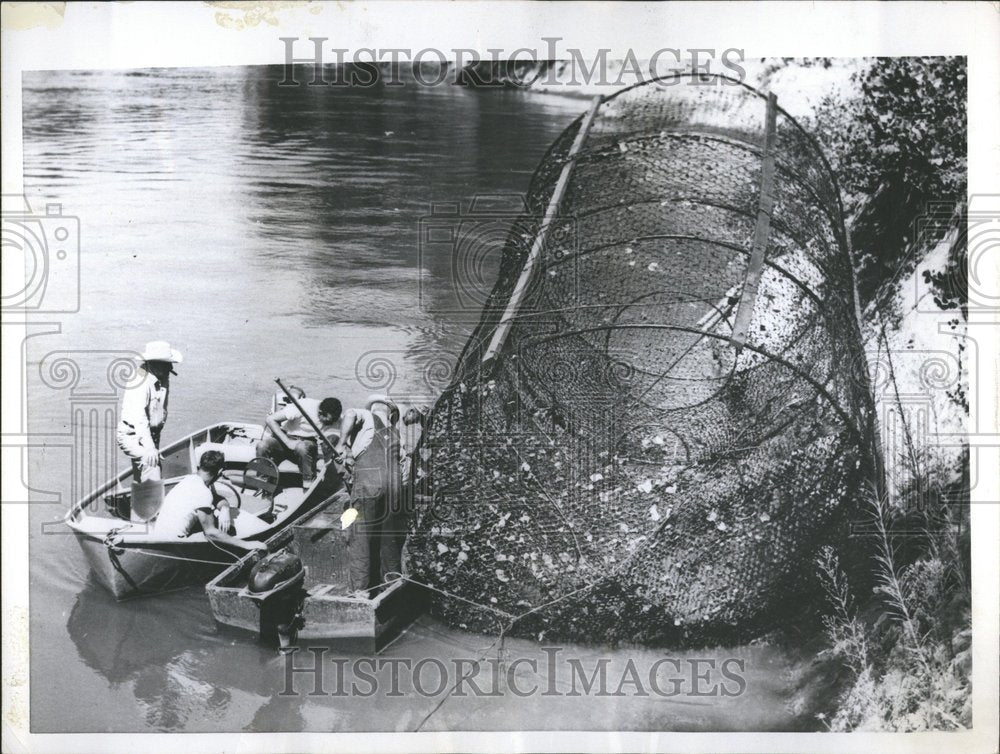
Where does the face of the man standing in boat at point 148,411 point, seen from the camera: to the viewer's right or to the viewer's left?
to the viewer's right

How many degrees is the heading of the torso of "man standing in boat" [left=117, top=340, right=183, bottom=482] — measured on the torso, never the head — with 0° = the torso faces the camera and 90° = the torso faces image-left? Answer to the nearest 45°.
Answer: approximately 270°

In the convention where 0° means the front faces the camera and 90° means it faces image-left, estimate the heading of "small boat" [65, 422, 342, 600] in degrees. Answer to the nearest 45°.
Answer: approximately 45°

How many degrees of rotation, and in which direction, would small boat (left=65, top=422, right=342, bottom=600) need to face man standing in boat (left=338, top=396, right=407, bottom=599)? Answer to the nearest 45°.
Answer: approximately 135° to its left
